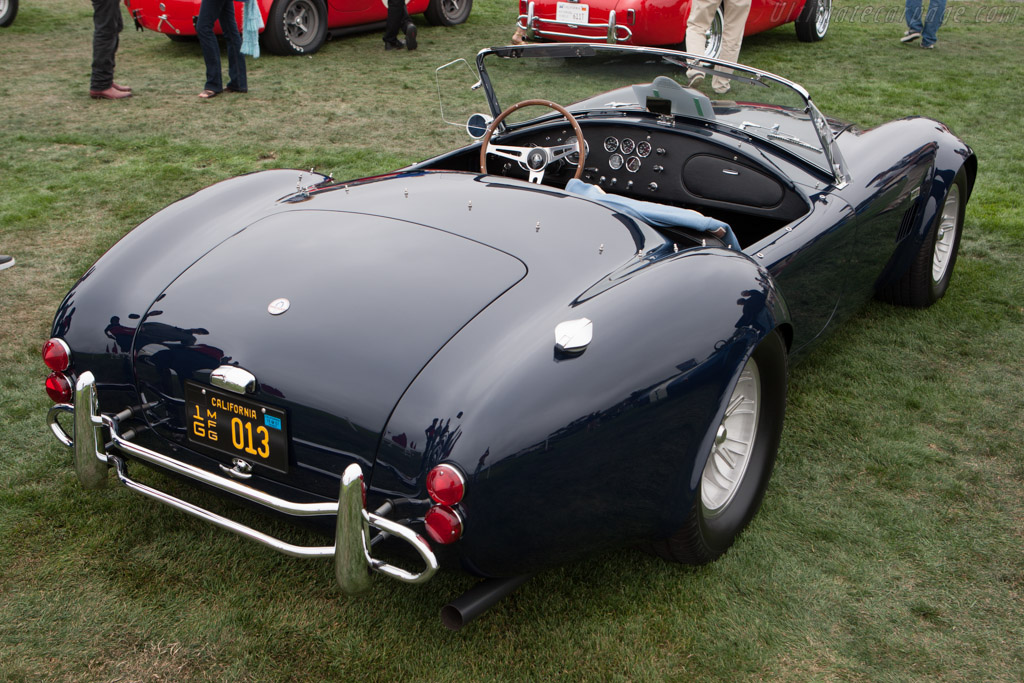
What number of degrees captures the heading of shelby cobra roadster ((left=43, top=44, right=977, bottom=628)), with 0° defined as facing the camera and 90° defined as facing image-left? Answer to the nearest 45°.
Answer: approximately 225°

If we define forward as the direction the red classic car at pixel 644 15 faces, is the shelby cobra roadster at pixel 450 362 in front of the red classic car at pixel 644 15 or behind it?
behind

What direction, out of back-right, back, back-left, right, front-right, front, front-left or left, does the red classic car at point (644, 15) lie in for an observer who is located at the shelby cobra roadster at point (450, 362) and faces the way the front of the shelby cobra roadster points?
front-left

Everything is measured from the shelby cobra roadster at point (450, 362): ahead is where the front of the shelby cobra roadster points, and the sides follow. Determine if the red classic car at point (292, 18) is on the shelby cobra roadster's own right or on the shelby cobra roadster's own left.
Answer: on the shelby cobra roadster's own left

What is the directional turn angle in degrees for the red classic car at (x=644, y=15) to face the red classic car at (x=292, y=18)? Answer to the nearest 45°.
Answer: approximately 135° to its left

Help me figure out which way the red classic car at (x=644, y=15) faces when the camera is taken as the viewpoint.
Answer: facing away from the viewer and to the right of the viewer
